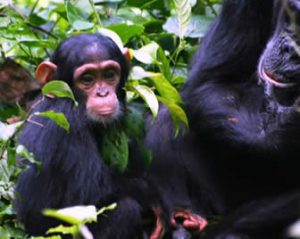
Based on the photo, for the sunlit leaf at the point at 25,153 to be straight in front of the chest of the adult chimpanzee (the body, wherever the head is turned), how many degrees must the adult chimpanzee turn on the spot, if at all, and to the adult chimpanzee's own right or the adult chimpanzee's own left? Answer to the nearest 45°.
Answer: approximately 45° to the adult chimpanzee's own right

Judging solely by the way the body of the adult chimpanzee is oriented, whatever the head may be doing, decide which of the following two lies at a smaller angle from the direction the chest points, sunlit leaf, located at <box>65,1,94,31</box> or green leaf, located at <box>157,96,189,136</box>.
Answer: the green leaf

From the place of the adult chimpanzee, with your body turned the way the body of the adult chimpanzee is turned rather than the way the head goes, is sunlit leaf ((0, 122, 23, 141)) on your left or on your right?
on your right

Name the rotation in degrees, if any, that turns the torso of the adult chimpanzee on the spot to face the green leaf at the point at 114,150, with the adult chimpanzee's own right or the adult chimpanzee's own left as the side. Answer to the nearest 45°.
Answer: approximately 45° to the adult chimpanzee's own right

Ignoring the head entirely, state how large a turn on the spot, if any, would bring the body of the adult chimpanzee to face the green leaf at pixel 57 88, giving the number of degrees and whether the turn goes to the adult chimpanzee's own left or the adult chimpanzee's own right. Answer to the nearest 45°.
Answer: approximately 45° to the adult chimpanzee's own right
